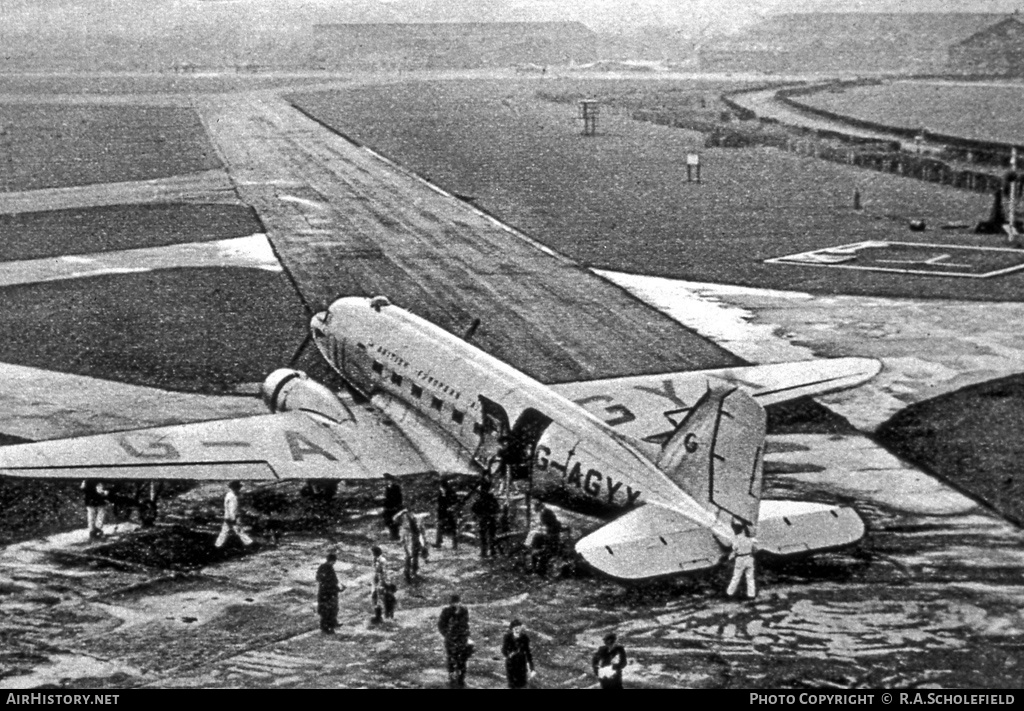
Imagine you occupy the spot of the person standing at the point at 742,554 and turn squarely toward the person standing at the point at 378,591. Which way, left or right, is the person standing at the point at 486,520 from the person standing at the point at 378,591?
right

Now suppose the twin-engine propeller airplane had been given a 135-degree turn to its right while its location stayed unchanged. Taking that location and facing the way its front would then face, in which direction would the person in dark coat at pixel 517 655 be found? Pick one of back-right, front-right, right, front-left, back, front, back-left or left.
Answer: right

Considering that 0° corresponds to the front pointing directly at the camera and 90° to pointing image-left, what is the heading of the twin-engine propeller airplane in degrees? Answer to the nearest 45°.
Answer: approximately 135°

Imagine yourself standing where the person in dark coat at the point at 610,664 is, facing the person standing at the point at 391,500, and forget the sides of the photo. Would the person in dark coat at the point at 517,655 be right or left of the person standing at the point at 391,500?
left
